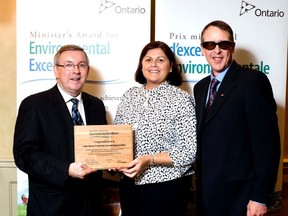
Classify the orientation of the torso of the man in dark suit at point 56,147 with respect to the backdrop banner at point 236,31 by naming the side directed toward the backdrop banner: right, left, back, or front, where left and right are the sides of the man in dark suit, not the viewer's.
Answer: left

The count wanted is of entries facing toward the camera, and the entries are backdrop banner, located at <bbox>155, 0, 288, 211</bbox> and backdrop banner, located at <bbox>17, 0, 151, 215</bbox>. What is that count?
2

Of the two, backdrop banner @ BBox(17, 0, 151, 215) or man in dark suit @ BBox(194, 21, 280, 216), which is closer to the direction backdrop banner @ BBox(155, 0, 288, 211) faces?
the man in dark suit

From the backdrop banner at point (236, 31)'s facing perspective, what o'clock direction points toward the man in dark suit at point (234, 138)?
The man in dark suit is roughly at 12 o'clock from the backdrop banner.

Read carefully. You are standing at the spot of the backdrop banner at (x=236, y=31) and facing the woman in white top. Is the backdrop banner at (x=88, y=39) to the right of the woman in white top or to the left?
right

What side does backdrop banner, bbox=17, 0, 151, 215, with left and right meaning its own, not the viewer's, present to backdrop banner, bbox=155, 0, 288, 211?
left

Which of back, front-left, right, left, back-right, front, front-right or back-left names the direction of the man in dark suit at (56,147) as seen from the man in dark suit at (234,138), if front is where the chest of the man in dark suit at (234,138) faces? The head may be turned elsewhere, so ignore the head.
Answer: front-right

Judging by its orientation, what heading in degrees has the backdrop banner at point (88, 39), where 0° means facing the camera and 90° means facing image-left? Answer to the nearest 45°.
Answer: approximately 0°
